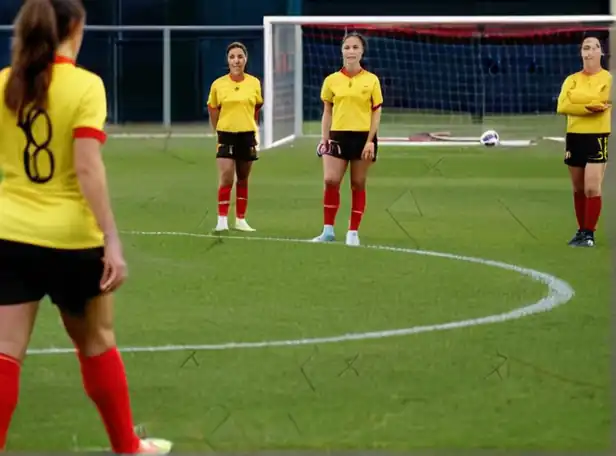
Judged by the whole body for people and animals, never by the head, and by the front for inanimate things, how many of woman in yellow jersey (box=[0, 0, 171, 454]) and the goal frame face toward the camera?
1

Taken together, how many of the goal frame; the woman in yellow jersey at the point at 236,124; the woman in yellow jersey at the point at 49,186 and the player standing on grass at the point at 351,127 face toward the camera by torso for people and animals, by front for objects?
3

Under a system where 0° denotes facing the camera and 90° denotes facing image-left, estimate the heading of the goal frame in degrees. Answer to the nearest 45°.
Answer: approximately 0°

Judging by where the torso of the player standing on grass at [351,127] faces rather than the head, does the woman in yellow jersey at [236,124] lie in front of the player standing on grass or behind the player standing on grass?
behind

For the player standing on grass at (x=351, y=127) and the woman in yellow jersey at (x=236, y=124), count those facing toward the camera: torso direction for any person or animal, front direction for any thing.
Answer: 2

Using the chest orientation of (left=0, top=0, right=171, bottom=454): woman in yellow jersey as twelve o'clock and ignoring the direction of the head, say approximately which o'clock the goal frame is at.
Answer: The goal frame is roughly at 11 o'clock from the woman in yellow jersey.

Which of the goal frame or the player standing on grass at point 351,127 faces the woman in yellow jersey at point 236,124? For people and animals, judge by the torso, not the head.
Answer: the goal frame

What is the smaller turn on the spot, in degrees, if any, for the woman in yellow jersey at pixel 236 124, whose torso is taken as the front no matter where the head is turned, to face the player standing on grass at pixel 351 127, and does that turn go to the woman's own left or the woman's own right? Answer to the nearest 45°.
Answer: approximately 45° to the woman's own left

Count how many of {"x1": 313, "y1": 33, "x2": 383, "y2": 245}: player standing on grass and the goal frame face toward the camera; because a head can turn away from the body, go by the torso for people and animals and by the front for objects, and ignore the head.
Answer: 2

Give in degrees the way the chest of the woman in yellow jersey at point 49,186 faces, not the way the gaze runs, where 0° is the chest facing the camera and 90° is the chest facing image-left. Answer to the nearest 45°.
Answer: approximately 225°

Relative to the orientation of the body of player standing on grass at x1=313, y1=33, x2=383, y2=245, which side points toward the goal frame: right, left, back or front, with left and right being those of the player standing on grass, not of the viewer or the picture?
back

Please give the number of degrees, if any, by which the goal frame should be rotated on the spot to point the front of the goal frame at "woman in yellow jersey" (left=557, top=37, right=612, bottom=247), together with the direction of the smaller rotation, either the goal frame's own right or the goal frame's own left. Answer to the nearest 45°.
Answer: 0° — it already faces them

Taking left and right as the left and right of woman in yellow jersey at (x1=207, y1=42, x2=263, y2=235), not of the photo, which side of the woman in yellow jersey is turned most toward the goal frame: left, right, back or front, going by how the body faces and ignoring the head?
back
